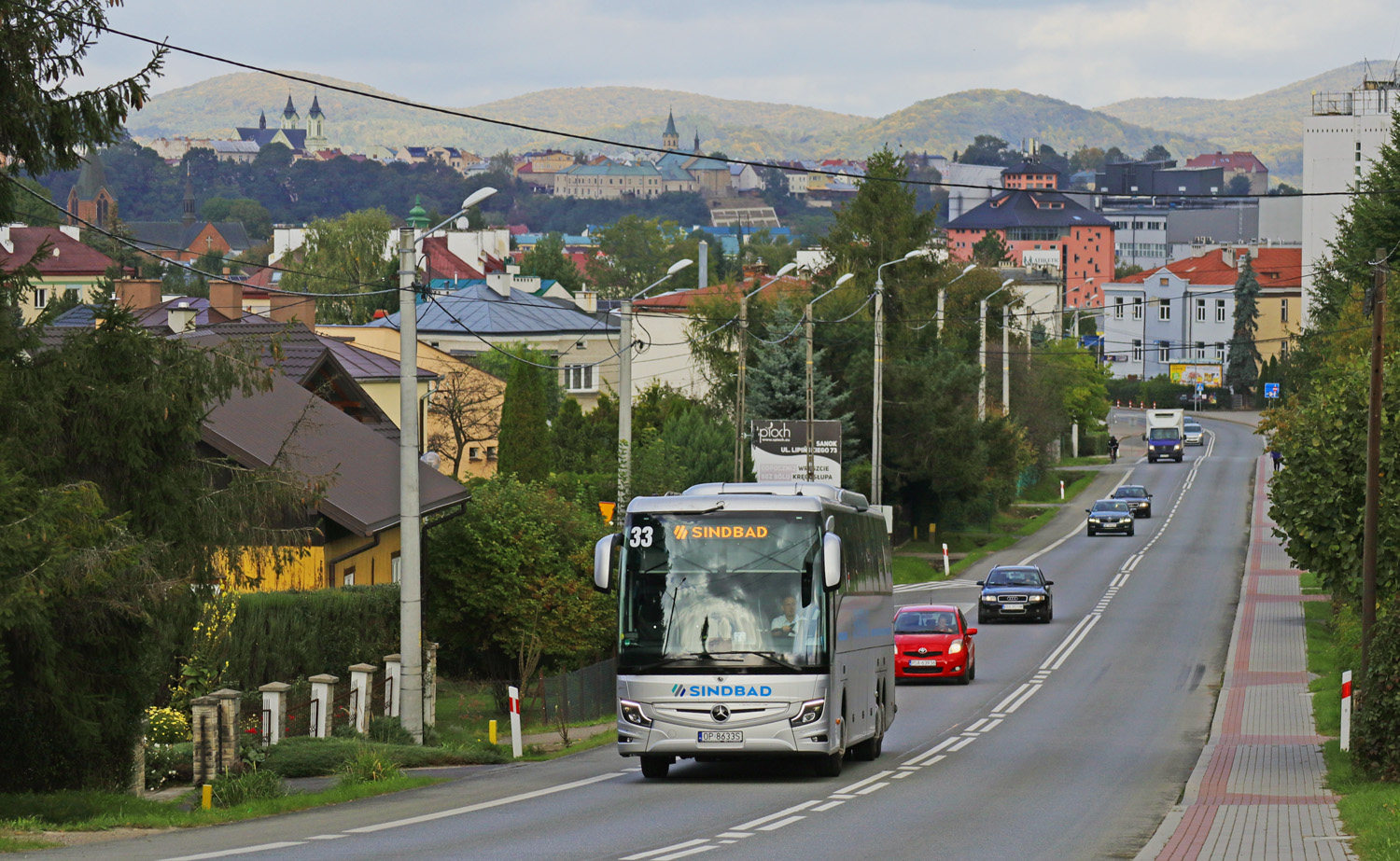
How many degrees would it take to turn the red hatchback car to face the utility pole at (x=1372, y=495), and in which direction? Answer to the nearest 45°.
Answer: approximately 45° to its left

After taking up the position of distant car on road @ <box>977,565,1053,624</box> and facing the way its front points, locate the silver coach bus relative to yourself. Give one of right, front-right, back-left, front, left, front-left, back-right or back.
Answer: front

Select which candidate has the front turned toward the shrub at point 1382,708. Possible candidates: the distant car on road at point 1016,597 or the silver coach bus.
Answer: the distant car on road

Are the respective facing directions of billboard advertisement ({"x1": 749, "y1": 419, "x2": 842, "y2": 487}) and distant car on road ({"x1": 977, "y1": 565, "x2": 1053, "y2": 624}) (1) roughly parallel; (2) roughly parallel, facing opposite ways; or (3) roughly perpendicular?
roughly parallel

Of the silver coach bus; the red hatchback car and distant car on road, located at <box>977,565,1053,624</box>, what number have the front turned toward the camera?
3

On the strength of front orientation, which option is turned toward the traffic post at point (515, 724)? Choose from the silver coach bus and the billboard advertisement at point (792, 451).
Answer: the billboard advertisement

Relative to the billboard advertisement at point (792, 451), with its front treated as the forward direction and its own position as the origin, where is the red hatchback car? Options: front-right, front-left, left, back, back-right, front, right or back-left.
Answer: front

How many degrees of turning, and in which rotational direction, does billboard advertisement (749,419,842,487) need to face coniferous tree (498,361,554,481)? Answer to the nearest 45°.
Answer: approximately 90° to its right

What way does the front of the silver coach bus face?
toward the camera

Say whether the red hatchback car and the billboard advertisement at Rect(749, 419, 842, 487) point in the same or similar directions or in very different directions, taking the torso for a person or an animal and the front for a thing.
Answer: same or similar directions

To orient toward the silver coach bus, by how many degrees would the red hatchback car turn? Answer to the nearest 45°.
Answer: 0° — it already faces it

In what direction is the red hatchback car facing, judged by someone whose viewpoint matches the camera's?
facing the viewer

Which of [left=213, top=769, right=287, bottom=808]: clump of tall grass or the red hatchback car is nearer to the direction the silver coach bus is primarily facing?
the clump of tall grass

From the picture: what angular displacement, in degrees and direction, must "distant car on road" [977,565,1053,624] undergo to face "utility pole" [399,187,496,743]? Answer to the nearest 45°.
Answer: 0° — it already faces it

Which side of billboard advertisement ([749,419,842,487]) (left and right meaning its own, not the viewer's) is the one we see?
front

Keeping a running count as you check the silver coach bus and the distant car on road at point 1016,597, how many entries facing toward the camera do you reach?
2

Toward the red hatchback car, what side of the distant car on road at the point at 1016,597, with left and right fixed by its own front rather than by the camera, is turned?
front
